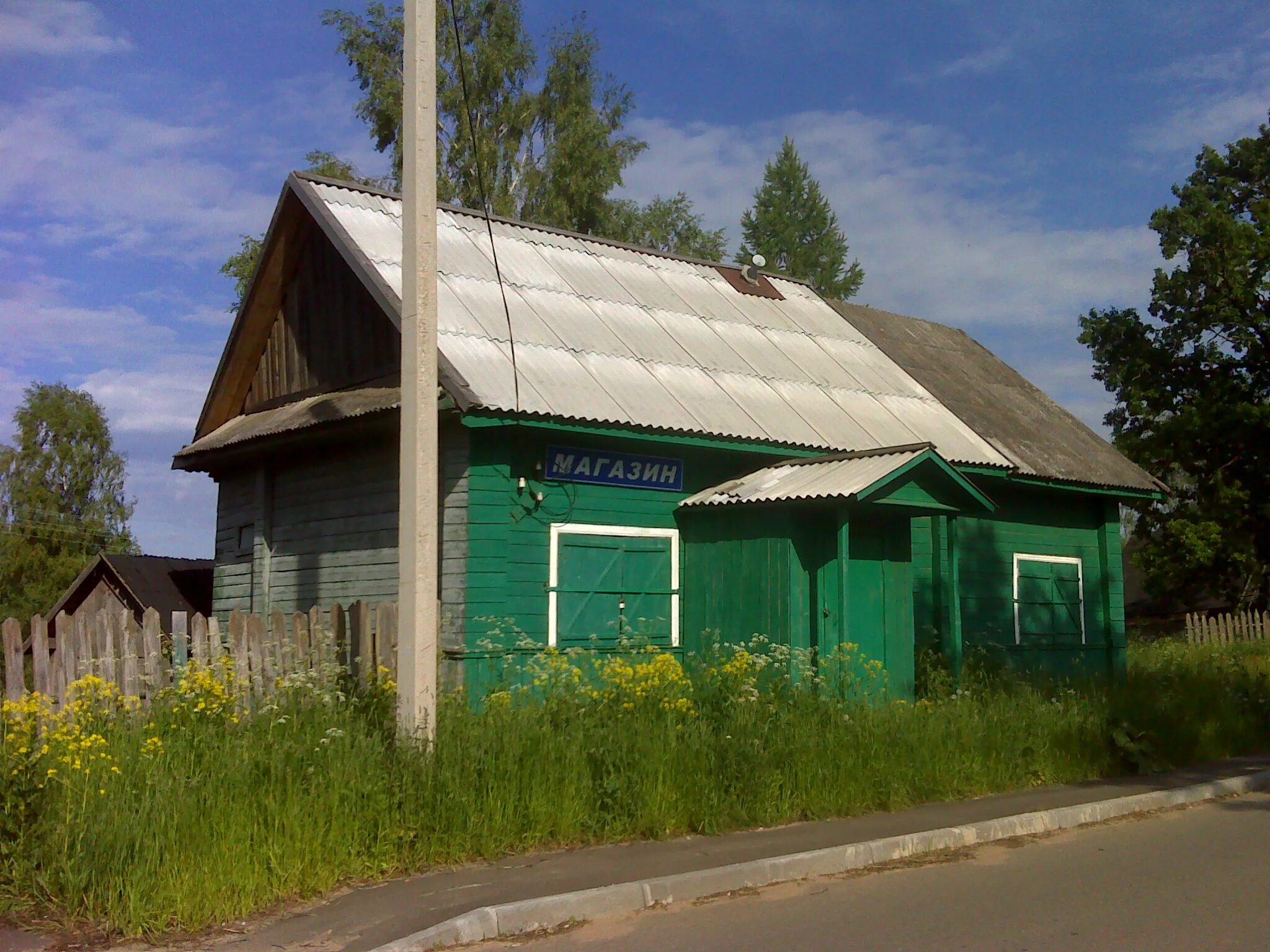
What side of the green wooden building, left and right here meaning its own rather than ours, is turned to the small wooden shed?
back

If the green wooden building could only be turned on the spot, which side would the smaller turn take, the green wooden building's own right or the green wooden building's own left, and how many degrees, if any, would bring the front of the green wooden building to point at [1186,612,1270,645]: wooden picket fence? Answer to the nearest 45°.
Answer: approximately 90° to the green wooden building's own left

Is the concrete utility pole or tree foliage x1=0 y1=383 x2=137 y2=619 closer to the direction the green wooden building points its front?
the concrete utility pole

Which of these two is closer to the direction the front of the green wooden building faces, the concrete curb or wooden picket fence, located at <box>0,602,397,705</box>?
the concrete curb

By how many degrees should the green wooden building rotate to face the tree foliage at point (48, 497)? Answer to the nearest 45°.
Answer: approximately 180°

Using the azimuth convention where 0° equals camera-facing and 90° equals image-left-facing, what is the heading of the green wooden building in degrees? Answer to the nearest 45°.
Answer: approximately 315°

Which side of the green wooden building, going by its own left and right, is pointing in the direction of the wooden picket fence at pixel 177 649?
right
